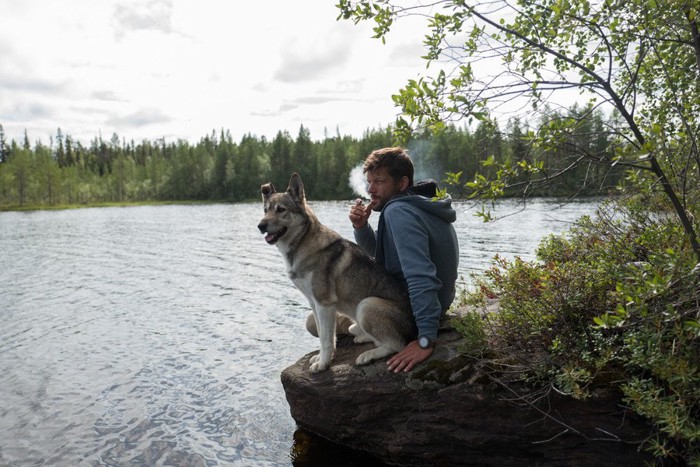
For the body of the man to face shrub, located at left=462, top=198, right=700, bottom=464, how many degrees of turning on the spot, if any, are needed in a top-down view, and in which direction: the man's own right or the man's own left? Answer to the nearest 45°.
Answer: approximately 135° to the man's own left

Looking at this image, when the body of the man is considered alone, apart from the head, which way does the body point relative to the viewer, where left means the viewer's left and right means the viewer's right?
facing to the left of the viewer

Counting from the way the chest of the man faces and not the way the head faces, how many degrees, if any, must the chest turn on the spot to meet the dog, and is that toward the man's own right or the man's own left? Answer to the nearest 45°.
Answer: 0° — they already face it
